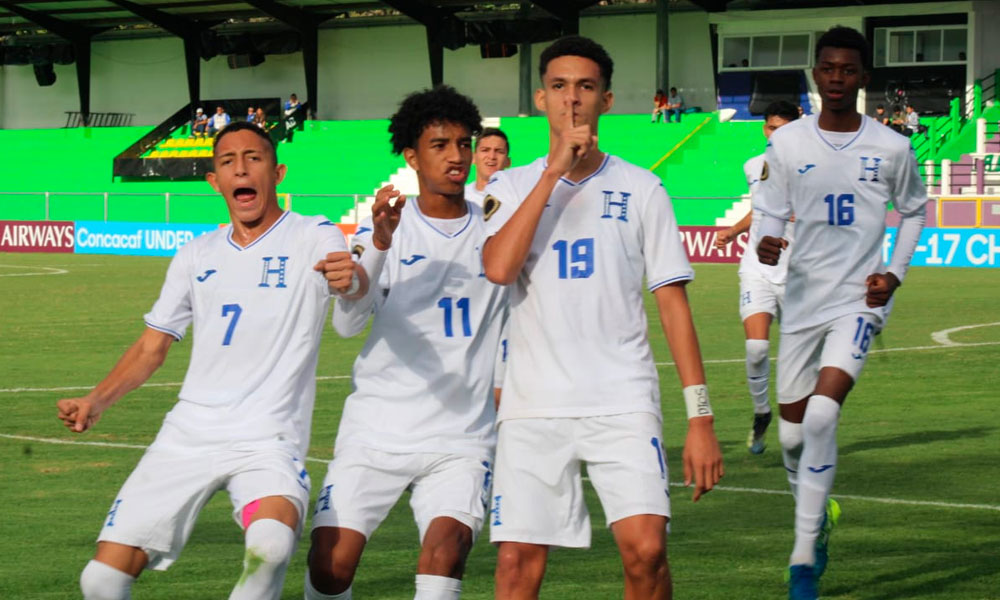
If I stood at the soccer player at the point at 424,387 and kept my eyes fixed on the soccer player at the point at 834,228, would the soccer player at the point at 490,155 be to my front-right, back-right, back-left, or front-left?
front-left

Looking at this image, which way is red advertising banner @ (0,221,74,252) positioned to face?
toward the camera

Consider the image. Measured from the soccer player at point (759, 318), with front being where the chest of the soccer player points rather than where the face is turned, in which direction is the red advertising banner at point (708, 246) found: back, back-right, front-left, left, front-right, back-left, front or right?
back-right

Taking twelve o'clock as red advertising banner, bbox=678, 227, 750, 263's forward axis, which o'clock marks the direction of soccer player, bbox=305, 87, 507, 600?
The soccer player is roughly at 12 o'clock from the red advertising banner.

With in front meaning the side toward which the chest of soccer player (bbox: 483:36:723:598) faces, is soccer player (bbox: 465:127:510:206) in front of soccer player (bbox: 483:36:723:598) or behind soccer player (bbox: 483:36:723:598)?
behind

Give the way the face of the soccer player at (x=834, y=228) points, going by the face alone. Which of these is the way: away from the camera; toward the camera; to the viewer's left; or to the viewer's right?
toward the camera

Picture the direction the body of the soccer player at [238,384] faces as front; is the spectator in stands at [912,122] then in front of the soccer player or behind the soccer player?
behind

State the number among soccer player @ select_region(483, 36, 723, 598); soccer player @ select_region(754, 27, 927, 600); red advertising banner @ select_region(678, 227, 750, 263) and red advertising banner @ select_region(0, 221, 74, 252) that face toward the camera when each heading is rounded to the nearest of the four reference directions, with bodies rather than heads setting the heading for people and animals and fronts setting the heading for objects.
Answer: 4

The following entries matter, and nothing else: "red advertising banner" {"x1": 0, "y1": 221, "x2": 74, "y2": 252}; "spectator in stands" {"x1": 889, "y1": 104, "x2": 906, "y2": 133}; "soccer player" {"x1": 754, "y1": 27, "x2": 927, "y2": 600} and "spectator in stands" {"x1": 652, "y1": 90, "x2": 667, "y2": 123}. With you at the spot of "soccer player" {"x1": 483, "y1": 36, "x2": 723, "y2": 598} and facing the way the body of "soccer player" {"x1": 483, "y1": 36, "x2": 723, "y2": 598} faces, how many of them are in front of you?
0

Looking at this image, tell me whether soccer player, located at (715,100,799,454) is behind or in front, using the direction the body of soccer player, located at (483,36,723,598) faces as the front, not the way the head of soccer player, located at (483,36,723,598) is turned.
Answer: behind

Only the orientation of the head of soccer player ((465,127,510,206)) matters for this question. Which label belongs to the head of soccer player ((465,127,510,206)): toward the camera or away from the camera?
toward the camera

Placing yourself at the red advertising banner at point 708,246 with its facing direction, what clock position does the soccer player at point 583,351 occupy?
The soccer player is roughly at 12 o'clock from the red advertising banner.

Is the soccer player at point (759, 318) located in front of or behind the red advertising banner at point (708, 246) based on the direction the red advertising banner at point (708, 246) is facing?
in front

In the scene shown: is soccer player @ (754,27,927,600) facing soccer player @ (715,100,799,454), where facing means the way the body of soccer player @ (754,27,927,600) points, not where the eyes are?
no

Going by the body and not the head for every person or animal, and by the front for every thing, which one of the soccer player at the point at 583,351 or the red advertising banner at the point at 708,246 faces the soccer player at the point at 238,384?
the red advertising banner

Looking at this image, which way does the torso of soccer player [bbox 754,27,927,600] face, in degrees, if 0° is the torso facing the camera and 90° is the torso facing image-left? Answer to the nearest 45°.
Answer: approximately 0°

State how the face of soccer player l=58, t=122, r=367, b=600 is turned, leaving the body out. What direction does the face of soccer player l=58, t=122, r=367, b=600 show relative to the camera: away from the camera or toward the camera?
toward the camera

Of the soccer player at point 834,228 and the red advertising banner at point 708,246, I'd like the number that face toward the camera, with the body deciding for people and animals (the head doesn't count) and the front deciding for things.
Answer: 2

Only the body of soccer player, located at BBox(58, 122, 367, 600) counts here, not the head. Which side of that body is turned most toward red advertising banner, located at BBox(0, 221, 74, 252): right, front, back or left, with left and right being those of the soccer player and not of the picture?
back
